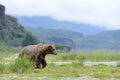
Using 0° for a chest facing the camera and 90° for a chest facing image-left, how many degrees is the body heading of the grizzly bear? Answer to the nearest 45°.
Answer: approximately 270°
